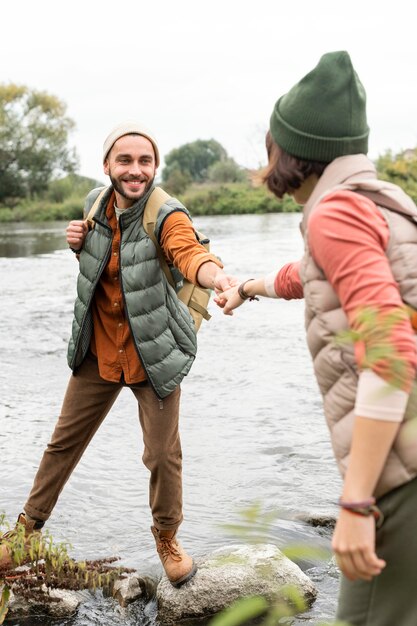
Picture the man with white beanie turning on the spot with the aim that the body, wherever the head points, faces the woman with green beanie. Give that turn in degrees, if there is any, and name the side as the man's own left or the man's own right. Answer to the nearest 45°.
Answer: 0° — they already face them

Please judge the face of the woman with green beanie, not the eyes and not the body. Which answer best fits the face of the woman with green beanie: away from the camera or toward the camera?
away from the camera

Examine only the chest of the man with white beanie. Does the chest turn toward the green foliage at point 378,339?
yes

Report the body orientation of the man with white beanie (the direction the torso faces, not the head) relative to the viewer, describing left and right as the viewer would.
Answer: facing the viewer

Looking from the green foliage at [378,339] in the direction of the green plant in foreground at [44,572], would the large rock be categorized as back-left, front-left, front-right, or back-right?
front-right
